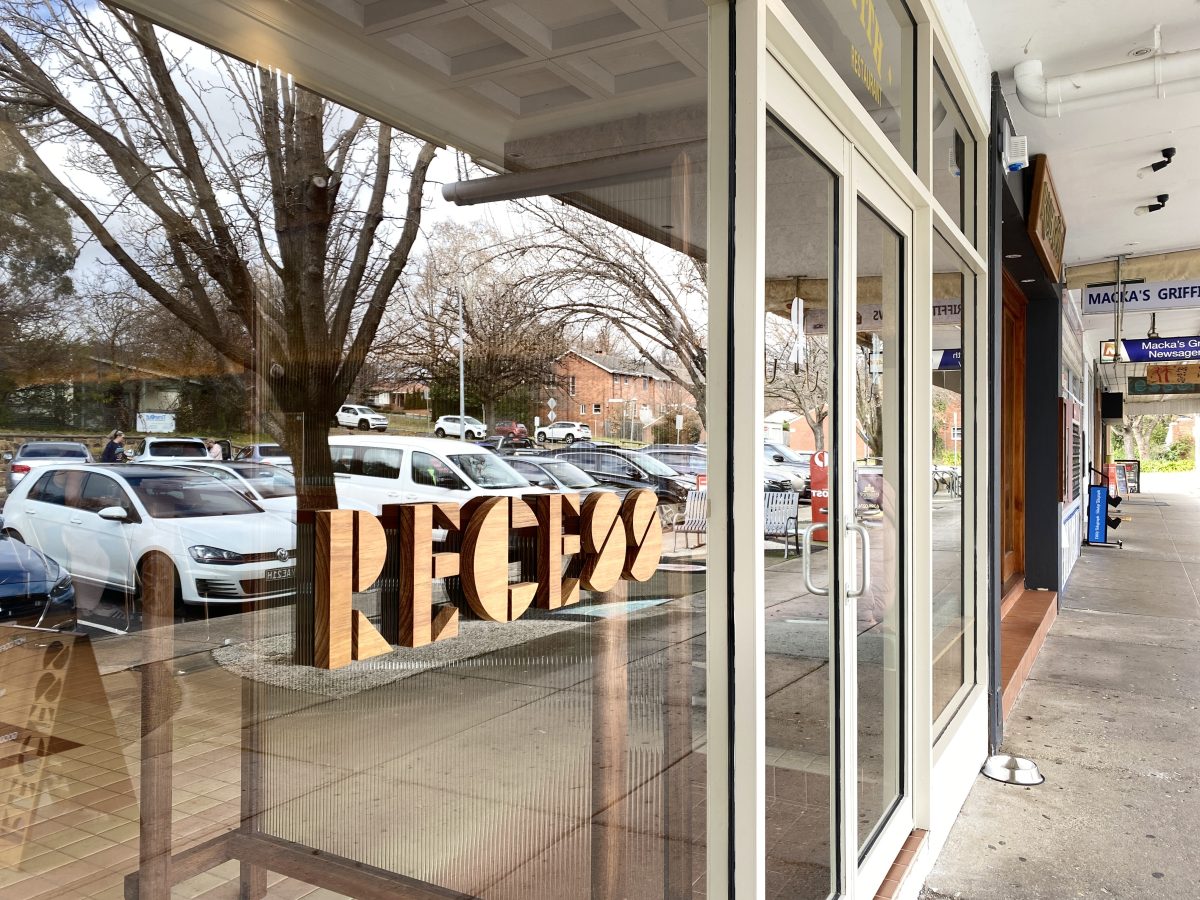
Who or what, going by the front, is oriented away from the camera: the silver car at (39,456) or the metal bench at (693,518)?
the silver car

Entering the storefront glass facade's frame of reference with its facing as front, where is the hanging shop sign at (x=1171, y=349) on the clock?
The hanging shop sign is roughly at 9 o'clock from the storefront glass facade.

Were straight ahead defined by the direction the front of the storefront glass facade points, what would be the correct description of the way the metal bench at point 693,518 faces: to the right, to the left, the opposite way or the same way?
to the right

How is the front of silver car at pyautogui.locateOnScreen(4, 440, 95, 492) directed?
away from the camera

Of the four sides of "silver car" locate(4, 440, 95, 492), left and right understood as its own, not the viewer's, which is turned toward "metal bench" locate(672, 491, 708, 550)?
right
